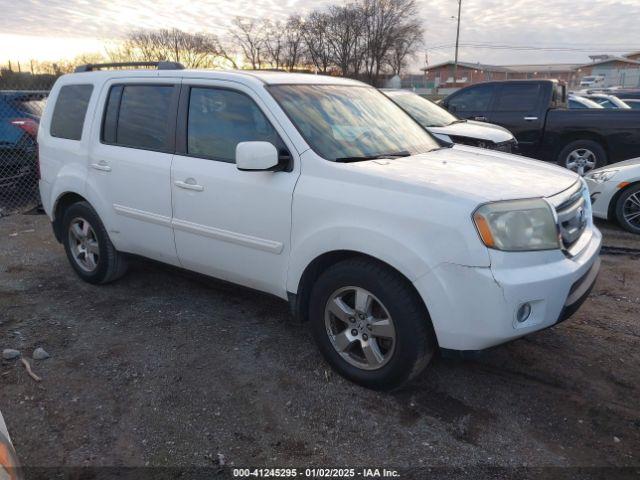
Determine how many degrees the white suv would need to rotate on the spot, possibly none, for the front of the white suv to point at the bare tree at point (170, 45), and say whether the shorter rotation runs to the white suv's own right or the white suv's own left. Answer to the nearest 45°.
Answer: approximately 135° to the white suv's own left

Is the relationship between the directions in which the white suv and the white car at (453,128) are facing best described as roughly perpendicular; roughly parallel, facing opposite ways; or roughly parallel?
roughly parallel

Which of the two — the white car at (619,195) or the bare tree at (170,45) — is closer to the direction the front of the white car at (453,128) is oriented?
the white car

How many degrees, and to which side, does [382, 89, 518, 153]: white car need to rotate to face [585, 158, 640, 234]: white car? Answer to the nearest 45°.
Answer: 0° — it already faces it

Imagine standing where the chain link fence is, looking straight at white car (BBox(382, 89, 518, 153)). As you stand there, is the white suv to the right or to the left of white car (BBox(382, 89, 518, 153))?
right

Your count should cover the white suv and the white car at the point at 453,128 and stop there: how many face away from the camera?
0

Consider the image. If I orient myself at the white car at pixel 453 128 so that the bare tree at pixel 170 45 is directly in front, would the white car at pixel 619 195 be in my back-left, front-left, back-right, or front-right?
back-right

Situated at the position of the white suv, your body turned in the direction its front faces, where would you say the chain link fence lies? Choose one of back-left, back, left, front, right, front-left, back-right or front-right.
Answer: back

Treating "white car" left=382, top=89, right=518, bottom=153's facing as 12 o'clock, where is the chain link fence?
The chain link fence is roughly at 4 o'clock from the white car.

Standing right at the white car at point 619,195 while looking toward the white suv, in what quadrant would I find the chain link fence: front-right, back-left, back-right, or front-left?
front-right

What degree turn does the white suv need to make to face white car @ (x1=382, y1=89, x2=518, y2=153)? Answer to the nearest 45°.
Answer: approximately 135° to its left

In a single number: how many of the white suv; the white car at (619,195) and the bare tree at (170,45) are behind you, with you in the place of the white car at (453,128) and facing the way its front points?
1

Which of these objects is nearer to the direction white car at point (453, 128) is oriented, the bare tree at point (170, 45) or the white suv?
the white suv

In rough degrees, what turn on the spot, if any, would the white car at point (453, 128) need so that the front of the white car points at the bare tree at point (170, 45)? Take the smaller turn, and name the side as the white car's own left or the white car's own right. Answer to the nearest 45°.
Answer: approximately 180°

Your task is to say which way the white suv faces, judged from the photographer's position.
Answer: facing the viewer and to the right of the viewer
